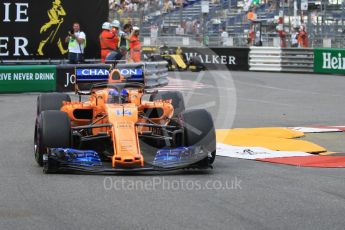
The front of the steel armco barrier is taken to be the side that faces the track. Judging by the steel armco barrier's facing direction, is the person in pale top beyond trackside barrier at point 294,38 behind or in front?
behind

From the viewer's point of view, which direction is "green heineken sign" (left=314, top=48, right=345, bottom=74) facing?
toward the camera

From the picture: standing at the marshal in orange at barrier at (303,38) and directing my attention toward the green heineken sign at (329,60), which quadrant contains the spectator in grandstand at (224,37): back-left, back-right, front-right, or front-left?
back-right

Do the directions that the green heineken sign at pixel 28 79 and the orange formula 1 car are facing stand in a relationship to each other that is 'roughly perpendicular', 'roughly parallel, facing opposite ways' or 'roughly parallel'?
roughly parallel

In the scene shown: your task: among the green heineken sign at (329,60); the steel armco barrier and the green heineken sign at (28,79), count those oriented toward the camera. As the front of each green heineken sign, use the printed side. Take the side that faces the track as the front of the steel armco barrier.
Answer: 3

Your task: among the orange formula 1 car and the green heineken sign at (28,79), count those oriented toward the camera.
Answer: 2

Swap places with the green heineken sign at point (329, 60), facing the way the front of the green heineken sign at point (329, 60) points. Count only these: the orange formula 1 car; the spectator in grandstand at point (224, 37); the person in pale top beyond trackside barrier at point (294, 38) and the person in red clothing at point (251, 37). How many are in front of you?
1

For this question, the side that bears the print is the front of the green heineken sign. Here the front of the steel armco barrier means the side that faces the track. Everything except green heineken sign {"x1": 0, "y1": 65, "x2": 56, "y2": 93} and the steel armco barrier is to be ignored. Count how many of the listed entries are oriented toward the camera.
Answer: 2

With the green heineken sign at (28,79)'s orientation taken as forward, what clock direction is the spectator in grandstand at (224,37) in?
The spectator in grandstand is roughly at 7 o'clock from the green heineken sign.

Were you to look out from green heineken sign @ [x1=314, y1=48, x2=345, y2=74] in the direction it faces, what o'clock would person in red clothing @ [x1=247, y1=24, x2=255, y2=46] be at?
The person in red clothing is roughly at 5 o'clock from the green heineken sign.

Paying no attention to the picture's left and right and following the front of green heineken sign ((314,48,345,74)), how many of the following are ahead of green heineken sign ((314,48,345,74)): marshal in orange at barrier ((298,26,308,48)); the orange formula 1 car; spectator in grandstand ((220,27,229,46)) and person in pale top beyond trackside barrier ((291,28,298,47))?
1

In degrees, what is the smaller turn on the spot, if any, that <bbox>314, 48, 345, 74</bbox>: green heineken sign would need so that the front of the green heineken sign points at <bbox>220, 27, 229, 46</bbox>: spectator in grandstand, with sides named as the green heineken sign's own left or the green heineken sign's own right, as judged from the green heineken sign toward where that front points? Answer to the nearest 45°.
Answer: approximately 135° to the green heineken sign's own right

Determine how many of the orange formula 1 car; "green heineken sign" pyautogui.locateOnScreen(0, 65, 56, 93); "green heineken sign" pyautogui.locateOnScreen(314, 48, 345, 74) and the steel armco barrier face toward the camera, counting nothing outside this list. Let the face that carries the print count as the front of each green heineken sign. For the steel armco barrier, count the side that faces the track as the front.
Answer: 4

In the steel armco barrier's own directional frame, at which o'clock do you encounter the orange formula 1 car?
The orange formula 1 car is roughly at 12 o'clock from the steel armco barrier.
